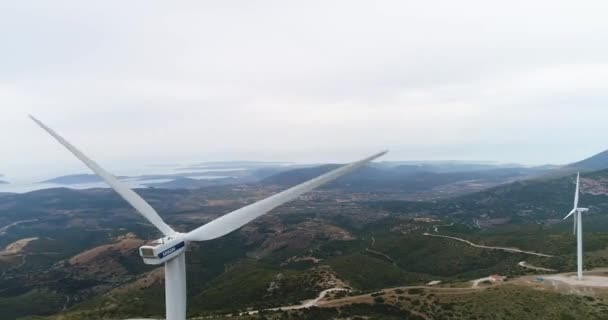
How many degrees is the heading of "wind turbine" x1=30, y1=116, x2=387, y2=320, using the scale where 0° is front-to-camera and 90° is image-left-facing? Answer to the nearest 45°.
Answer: approximately 225°
